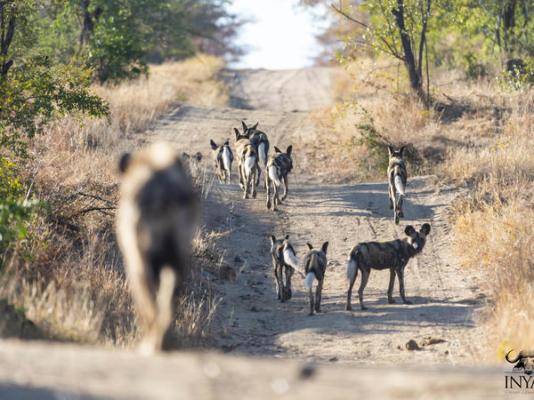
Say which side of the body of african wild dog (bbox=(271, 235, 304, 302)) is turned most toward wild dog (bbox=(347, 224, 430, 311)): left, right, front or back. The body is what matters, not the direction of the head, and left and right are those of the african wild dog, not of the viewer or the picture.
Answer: right

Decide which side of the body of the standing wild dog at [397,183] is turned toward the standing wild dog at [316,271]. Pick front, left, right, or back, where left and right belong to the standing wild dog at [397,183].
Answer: back

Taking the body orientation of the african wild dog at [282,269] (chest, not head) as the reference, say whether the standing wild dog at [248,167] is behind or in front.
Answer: in front

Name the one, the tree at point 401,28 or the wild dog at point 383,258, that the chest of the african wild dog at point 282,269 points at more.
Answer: the tree

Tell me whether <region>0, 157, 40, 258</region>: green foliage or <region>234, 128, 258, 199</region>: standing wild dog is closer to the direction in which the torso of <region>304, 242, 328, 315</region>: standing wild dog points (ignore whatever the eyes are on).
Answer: the standing wild dog

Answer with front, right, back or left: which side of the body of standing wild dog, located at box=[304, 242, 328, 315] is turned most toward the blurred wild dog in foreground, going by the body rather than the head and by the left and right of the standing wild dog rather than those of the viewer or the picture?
back

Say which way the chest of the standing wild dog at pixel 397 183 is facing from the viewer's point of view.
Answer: away from the camera

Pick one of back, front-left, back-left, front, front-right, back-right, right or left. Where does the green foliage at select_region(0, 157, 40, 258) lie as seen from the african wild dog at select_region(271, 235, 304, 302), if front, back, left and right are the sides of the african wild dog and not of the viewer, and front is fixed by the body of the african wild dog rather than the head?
back-left

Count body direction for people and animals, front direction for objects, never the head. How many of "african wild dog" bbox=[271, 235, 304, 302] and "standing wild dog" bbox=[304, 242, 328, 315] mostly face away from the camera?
2

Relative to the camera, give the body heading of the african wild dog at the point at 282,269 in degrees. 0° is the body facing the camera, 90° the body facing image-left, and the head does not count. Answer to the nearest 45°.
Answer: approximately 180°

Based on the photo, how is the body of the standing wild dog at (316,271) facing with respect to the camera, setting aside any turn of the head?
away from the camera

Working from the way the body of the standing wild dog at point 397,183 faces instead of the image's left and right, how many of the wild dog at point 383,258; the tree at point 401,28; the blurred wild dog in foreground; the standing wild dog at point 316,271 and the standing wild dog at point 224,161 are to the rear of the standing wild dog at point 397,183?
3

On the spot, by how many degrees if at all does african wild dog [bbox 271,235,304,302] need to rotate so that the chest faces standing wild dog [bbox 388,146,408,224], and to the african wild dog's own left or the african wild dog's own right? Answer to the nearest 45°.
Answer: approximately 45° to the african wild dog's own right

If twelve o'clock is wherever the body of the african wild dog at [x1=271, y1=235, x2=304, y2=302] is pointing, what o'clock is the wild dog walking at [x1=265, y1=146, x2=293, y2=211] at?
The wild dog walking is roughly at 12 o'clock from the african wild dog.
